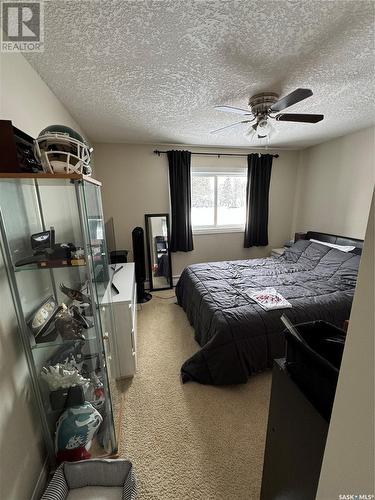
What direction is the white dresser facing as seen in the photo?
to the viewer's right

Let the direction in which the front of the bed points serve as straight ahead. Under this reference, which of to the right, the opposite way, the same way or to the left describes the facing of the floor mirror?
to the left

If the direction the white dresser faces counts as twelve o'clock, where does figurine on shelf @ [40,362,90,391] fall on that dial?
The figurine on shelf is roughly at 4 o'clock from the white dresser.

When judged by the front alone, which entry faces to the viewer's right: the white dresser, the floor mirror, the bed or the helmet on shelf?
the white dresser

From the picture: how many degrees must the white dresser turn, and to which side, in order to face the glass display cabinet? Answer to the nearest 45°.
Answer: approximately 135° to its right

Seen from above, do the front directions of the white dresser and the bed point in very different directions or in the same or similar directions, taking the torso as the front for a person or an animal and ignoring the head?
very different directions

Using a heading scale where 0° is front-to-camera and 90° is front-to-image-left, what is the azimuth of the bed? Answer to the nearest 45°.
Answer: approximately 45°

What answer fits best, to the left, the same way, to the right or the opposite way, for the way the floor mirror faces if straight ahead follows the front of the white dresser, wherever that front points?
to the right
